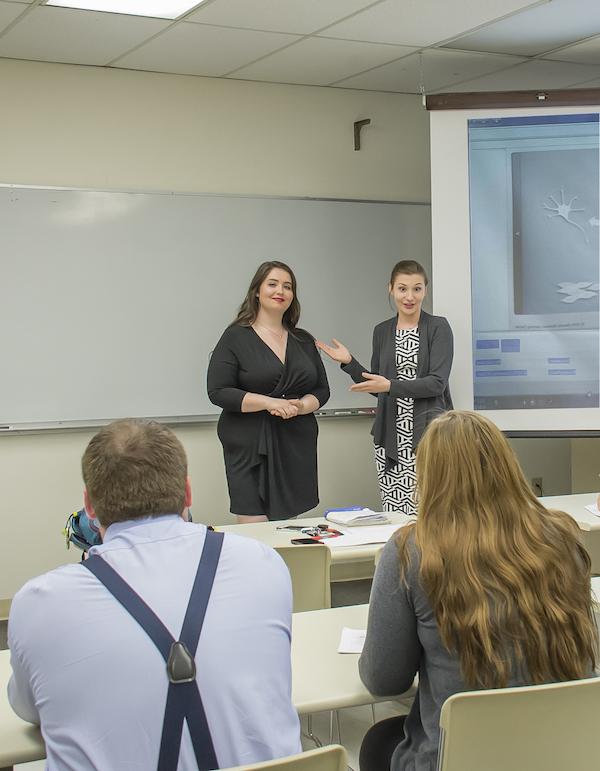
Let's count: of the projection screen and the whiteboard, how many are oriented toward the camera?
2

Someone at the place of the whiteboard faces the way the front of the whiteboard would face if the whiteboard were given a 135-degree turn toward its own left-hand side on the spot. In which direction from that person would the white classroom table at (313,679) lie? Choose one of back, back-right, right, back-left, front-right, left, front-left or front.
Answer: back-right

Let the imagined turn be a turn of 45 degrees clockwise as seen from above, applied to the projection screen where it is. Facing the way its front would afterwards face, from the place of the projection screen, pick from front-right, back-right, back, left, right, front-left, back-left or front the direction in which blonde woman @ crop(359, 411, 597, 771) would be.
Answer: front-left

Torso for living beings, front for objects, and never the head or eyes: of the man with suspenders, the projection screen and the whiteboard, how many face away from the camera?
1

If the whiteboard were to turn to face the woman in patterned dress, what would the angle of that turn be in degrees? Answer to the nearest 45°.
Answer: approximately 45° to its left

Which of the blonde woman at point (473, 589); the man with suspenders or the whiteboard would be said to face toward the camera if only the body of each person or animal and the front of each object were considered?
the whiteboard

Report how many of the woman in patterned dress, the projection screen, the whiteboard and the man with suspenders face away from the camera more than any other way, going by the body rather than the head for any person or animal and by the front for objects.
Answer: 1

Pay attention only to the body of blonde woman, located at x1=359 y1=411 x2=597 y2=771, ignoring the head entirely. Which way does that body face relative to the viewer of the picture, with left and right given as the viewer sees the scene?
facing away from the viewer and to the left of the viewer

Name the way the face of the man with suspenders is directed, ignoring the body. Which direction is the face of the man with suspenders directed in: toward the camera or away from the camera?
away from the camera

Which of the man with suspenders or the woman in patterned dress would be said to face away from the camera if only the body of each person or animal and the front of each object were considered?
the man with suspenders

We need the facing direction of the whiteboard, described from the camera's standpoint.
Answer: facing the viewer

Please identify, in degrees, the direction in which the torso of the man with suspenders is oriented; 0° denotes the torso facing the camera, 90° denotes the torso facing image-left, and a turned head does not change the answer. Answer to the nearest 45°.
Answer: approximately 180°

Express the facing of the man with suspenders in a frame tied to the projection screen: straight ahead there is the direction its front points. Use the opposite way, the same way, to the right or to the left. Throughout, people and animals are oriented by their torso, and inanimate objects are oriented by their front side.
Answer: the opposite way

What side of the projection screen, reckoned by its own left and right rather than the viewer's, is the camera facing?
front

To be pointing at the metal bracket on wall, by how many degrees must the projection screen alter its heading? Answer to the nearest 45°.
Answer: approximately 135° to its right

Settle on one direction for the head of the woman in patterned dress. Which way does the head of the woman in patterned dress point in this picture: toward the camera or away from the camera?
toward the camera

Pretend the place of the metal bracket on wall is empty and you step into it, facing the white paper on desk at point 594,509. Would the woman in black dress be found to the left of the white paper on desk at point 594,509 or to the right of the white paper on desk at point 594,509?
right
